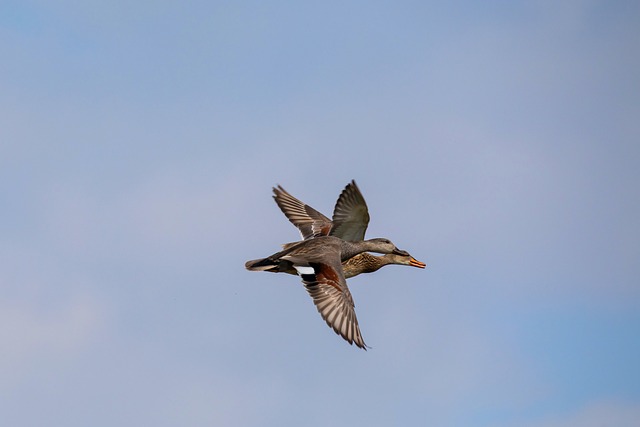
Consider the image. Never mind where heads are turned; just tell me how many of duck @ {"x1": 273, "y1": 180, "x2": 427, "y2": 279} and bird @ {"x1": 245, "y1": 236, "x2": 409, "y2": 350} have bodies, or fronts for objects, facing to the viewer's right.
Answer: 2

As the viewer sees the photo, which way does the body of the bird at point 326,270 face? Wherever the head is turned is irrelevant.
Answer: to the viewer's right

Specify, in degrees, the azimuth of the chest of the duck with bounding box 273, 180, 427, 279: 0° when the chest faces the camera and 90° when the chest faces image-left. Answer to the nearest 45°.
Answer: approximately 270°
